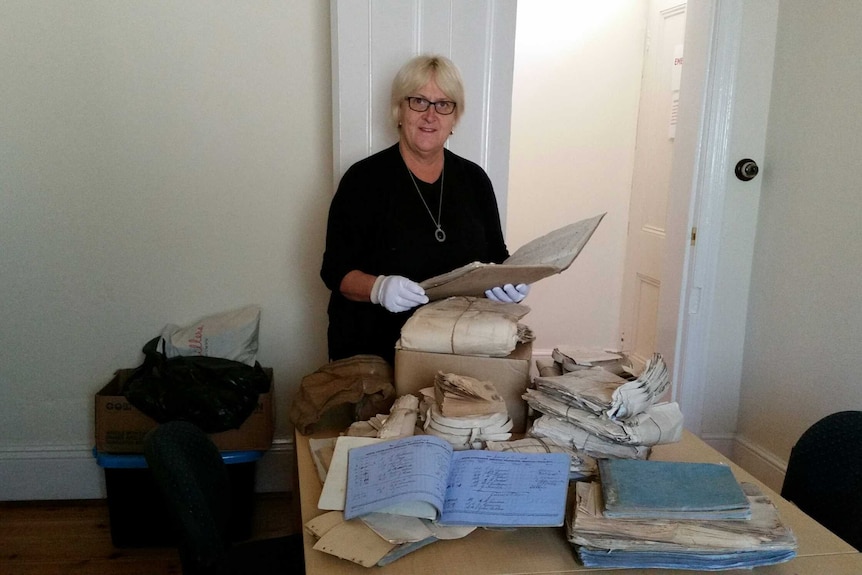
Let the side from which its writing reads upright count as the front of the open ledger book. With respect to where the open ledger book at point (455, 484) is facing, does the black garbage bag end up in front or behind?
behind

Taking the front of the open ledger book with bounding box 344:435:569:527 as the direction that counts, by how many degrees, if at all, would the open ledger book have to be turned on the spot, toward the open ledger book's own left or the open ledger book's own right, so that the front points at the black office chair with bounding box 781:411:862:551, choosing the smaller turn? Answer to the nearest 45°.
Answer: approximately 90° to the open ledger book's own left

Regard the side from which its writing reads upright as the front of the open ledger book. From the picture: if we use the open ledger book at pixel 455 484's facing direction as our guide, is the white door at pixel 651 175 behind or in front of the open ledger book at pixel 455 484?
behind

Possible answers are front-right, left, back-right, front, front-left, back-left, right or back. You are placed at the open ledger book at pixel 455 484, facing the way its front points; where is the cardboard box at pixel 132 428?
back-right

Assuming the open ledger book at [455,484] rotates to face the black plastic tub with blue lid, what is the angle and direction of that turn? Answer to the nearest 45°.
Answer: approximately 135° to its right

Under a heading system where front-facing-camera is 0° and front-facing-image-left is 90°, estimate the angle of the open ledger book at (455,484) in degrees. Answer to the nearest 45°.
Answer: approximately 0°
